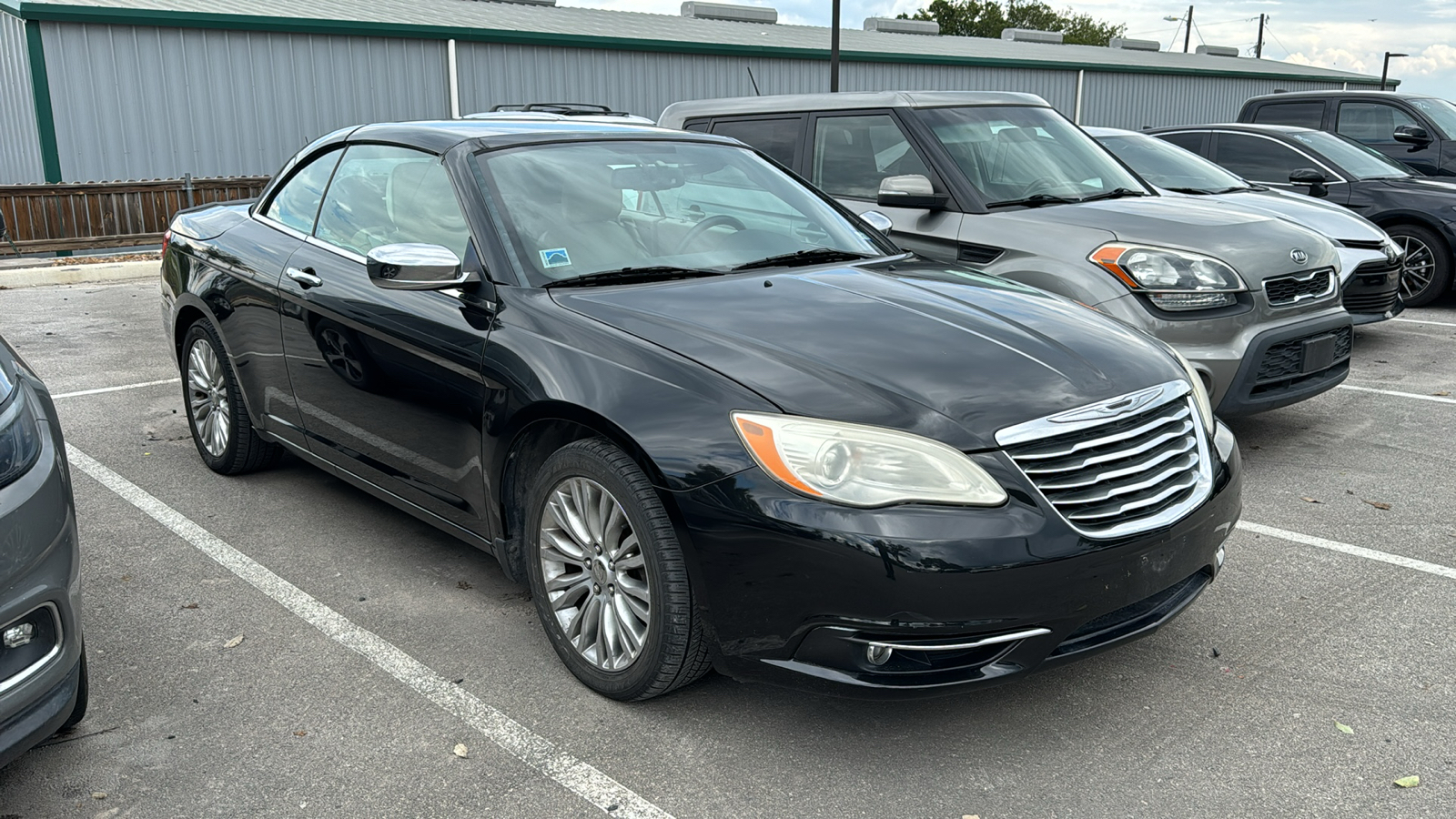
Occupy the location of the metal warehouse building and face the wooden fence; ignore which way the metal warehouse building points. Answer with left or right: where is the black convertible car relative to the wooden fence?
left

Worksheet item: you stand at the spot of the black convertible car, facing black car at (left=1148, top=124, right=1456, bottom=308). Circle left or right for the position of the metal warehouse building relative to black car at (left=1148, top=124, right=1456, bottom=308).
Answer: left

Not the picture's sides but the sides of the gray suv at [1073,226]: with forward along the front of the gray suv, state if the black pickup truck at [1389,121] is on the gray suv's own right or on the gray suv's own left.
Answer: on the gray suv's own left

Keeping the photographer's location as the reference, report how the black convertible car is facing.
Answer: facing the viewer and to the right of the viewer

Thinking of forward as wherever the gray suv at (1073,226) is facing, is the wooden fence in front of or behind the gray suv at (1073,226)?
behind

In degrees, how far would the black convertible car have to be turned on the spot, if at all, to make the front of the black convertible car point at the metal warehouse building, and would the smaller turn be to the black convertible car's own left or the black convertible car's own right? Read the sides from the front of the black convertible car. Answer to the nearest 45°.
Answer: approximately 135° to the black convertible car's own left

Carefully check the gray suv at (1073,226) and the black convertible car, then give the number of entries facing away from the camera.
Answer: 0

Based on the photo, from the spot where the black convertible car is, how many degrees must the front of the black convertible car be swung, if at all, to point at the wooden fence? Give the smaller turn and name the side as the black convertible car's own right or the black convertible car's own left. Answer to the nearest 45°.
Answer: approximately 180°

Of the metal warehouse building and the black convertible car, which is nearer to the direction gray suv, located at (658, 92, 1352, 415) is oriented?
the black convertible car

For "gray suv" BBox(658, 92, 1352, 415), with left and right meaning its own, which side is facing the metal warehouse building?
back

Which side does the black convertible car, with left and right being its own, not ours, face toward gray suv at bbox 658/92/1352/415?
left
